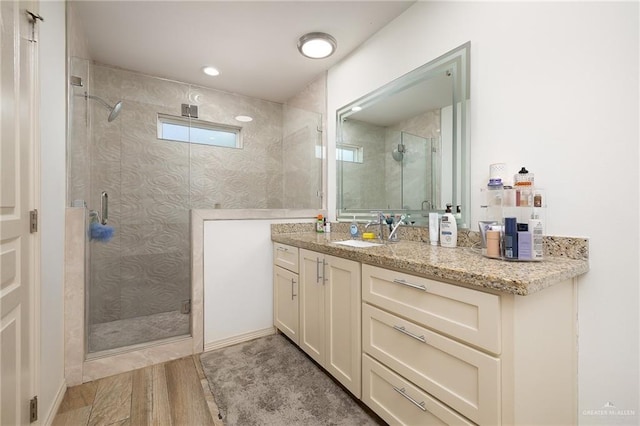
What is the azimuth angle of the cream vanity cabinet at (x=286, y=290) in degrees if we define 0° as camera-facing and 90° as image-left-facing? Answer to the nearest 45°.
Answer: approximately 45°

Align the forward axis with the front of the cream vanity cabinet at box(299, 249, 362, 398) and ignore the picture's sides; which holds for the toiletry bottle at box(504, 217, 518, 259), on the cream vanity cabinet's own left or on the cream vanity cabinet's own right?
on the cream vanity cabinet's own left

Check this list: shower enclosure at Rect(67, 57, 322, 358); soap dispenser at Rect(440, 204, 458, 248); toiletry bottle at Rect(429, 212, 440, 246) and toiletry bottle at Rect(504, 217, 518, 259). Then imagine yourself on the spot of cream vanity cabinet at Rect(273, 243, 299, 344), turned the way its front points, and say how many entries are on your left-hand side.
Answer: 3

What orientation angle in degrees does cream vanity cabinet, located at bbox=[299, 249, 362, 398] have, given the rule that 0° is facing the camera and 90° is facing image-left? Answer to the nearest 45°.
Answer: approximately 45°

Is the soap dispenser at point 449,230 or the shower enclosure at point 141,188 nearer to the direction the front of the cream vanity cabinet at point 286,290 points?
the shower enclosure

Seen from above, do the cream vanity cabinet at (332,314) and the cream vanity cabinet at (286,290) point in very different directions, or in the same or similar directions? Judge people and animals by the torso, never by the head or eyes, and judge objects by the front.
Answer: same or similar directions

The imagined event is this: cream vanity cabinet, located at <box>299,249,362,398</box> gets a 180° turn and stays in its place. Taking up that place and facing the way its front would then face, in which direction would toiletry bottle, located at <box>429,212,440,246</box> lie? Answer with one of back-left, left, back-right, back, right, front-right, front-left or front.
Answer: front-right

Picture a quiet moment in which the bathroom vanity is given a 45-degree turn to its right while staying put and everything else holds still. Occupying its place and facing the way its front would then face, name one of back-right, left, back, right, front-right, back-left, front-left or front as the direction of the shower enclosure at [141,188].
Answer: front

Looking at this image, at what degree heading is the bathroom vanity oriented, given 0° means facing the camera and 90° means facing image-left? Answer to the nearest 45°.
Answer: approximately 45°

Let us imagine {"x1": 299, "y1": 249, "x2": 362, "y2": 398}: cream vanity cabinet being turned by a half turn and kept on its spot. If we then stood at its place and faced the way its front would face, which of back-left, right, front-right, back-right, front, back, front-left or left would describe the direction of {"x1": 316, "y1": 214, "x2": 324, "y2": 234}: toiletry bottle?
front-left

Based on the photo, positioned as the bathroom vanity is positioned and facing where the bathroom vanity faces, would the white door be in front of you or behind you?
in front

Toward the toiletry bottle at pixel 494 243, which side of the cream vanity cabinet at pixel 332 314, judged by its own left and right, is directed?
left

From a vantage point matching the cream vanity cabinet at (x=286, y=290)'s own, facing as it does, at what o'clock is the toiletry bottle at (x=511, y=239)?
The toiletry bottle is roughly at 9 o'clock from the cream vanity cabinet.

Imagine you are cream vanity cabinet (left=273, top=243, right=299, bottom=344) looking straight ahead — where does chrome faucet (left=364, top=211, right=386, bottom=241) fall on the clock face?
The chrome faucet is roughly at 8 o'clock from the cream vanity cabinet.

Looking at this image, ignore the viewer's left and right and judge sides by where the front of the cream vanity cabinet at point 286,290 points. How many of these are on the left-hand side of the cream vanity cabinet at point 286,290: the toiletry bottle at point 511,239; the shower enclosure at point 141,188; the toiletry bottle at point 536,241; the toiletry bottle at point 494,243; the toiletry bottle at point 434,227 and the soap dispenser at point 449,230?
5

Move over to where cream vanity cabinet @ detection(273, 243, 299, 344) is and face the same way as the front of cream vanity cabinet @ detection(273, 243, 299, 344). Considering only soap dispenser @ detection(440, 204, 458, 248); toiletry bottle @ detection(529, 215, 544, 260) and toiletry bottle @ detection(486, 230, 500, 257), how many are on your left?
3
